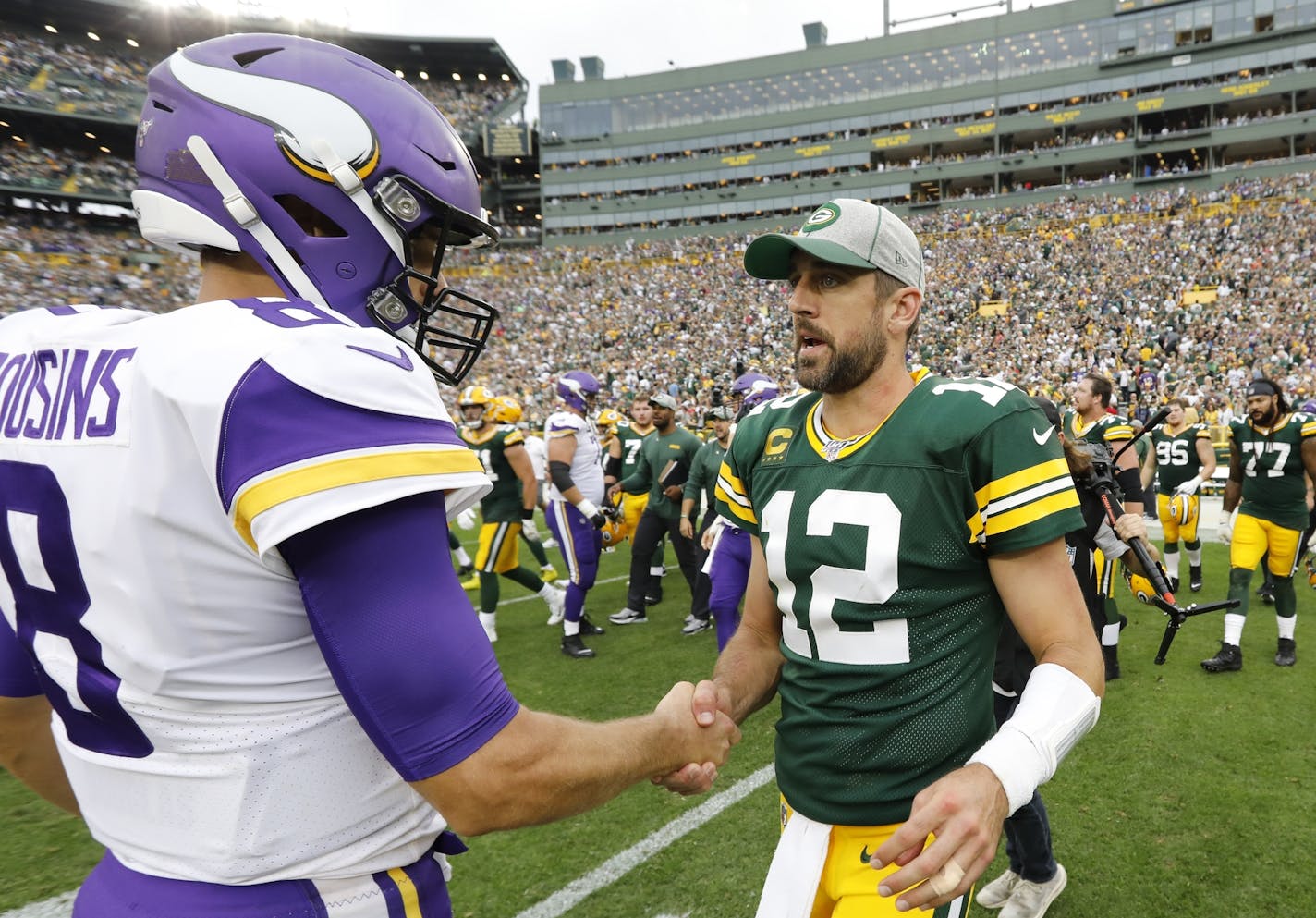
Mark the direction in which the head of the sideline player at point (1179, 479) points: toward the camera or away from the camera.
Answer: toward the camera

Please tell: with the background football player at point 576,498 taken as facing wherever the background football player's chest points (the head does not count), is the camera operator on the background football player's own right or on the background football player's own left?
on the background football player's own right

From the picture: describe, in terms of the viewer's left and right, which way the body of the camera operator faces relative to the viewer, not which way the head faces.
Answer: facing the viewer and to the left of the viewer

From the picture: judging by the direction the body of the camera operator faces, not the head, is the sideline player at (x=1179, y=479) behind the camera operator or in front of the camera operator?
behind

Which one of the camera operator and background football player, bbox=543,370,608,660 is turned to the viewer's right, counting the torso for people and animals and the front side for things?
the background football player

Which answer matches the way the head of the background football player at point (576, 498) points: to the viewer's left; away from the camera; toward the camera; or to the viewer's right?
to the viewer's right

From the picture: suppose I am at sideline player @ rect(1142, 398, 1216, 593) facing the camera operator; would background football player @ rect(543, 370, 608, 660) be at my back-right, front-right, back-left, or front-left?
front-right

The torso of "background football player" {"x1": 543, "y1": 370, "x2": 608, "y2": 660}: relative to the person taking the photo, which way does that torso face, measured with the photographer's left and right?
facing to the right of the viewer

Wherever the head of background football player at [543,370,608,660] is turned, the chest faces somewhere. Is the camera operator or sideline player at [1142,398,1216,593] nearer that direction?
the sideline player
